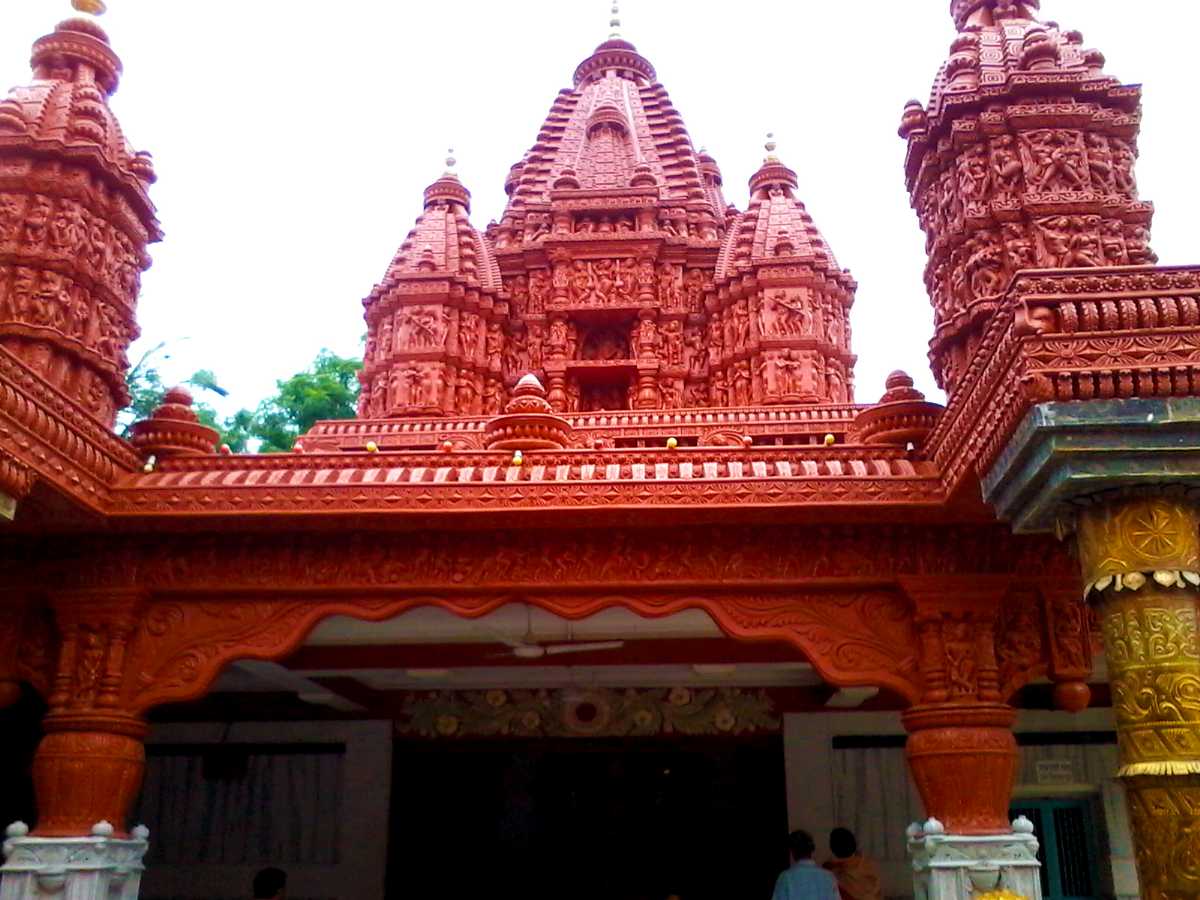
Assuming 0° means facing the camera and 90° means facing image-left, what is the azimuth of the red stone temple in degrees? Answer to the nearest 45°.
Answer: approximately 0°

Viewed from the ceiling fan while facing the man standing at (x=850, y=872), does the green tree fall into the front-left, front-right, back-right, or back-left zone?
back-left

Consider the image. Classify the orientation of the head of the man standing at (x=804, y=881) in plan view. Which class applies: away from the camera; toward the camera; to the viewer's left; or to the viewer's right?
away from the camera

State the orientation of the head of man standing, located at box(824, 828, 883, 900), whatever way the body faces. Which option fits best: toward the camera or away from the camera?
away from the camera

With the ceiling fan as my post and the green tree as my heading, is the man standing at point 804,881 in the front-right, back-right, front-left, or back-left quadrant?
back-right

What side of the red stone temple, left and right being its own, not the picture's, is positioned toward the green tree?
back
